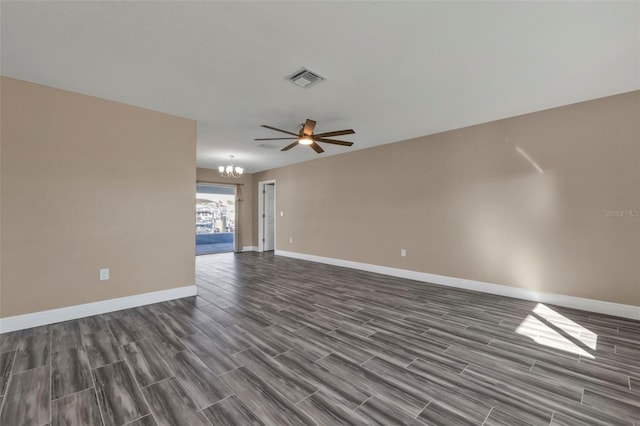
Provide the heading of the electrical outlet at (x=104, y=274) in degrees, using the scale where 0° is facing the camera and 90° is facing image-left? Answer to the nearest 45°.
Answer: approximately 0°

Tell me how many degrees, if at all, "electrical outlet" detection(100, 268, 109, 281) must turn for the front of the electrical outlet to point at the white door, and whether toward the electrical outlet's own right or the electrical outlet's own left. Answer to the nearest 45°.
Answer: approximately 135° to the electrical outlet's own left
